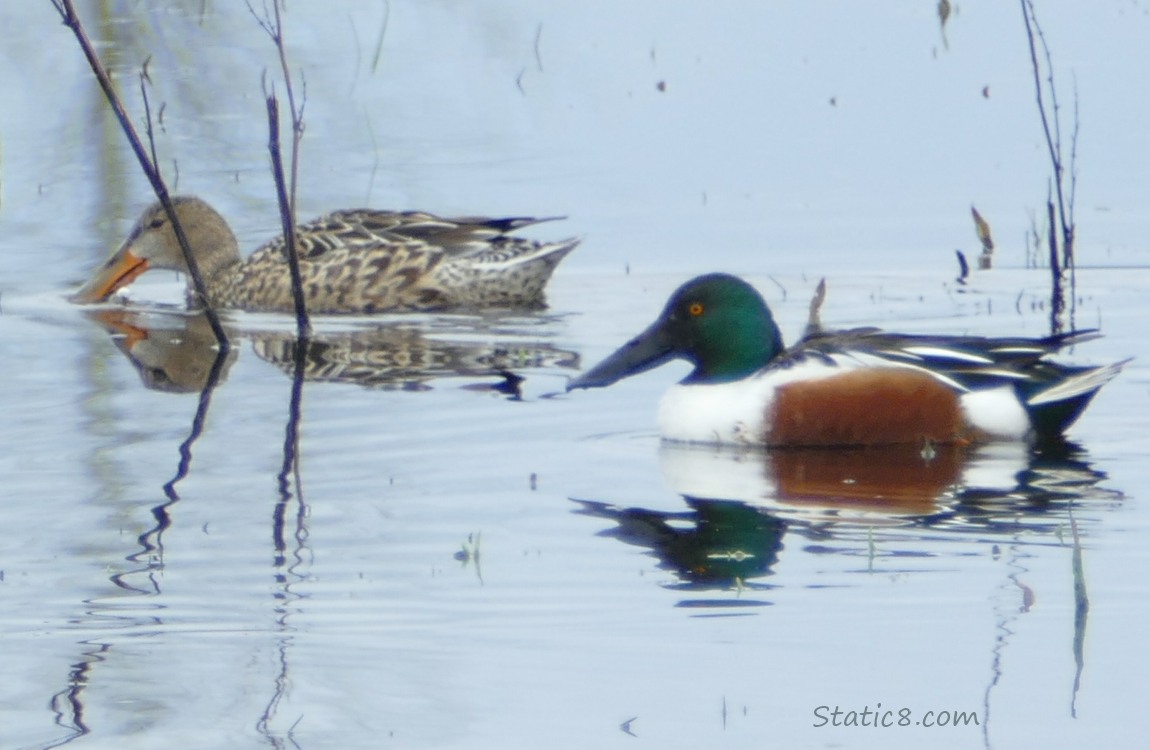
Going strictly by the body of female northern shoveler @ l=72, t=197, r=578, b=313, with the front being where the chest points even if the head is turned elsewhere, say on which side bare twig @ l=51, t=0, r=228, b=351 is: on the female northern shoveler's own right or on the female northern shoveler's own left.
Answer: on the female northern shoveler's own left

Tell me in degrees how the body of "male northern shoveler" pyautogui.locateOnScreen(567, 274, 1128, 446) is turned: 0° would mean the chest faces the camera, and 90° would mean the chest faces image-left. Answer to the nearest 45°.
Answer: approximately 90°

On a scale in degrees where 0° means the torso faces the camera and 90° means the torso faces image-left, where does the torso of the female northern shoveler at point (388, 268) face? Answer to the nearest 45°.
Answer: approximately 90°

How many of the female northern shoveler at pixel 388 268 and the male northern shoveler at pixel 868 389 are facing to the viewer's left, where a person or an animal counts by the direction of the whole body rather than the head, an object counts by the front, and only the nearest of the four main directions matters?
2
